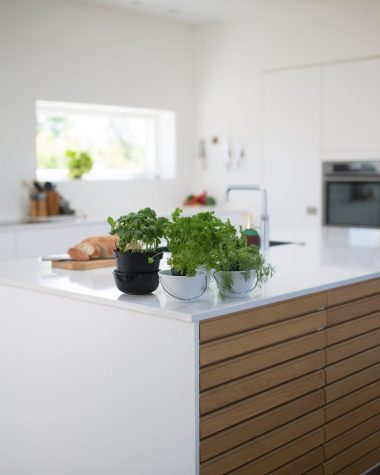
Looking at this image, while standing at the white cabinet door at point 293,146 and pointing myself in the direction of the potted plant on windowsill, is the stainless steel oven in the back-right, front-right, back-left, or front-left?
back-left

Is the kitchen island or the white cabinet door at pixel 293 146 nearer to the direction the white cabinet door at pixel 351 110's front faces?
the kitchen island

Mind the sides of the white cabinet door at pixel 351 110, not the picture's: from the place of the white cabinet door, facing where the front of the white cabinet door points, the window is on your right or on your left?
on your right

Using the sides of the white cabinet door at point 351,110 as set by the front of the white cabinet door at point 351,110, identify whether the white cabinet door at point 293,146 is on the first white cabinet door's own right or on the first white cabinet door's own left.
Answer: on the first white cabinet door's own right

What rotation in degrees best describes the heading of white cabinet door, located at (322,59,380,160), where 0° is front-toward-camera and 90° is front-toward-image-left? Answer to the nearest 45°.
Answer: approximately 45°
